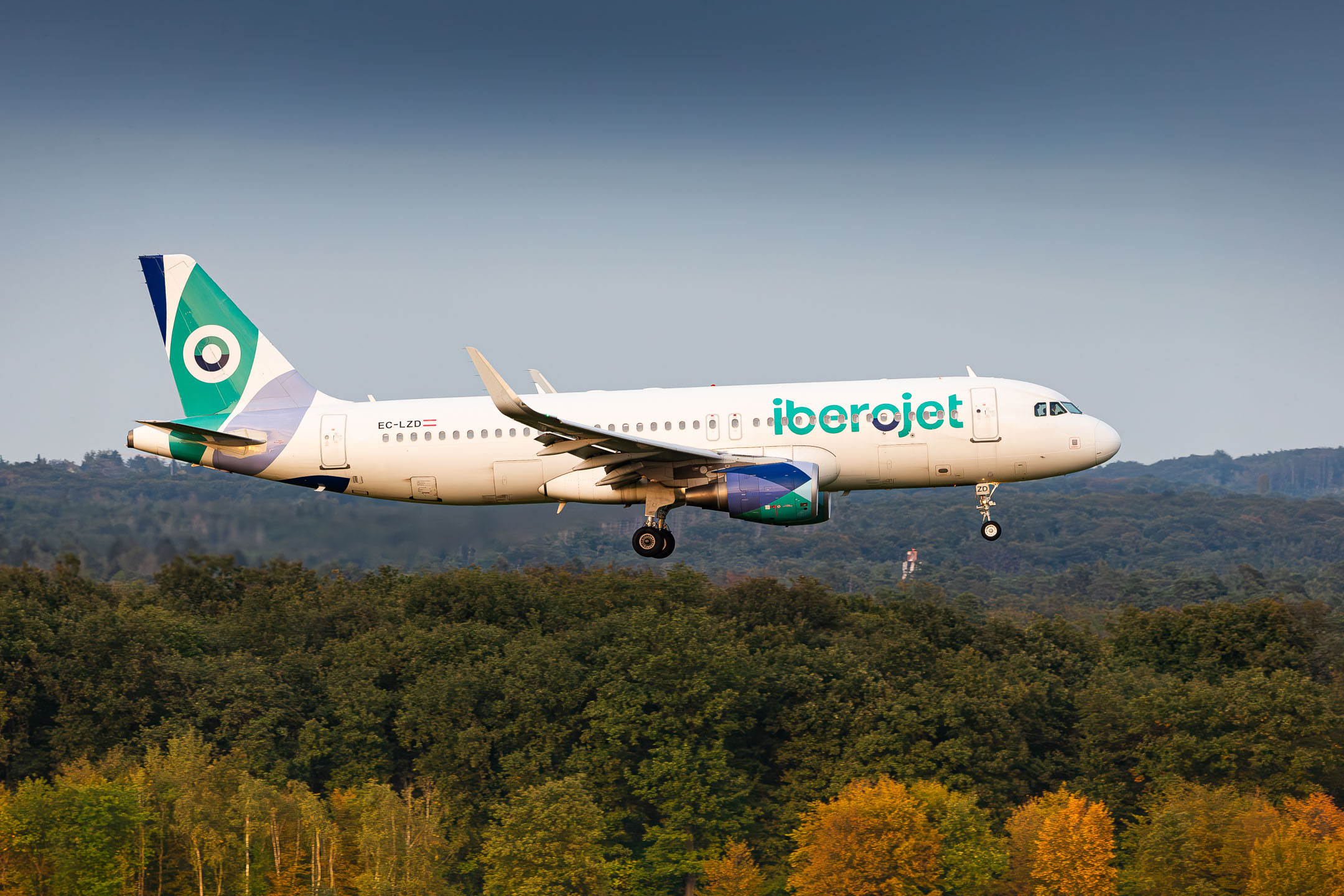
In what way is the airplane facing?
to the viewer's right
